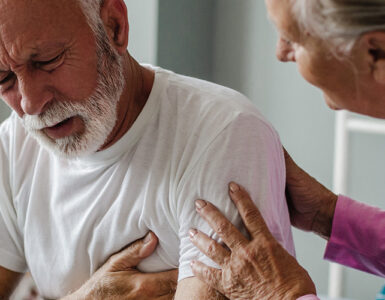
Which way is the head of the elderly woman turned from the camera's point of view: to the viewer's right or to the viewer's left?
to the viewer's left

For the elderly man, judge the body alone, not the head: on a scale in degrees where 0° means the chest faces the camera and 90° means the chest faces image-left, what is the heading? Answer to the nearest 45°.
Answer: approximately 45°

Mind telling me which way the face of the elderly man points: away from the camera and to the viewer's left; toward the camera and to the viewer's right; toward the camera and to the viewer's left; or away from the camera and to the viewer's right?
toward the camera and to the viewer's left
